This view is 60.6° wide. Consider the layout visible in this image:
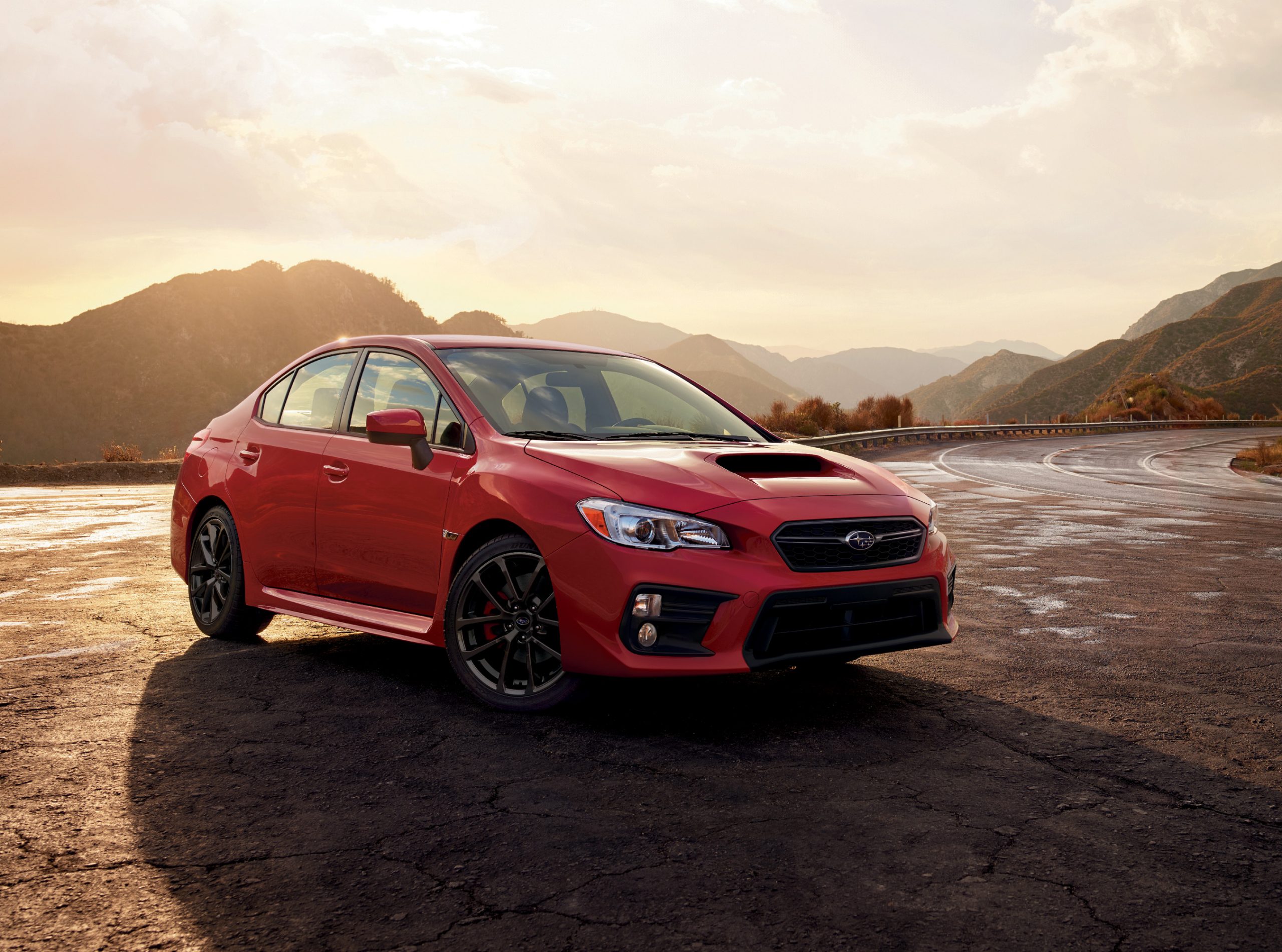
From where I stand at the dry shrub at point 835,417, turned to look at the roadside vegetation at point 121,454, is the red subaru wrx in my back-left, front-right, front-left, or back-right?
front-left

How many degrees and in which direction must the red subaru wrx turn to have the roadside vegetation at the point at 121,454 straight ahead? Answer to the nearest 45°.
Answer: approximately 180°

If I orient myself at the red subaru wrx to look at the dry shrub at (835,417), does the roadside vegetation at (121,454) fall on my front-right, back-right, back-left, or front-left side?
front-left

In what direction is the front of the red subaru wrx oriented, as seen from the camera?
facing the viewer and to the right of the viewer

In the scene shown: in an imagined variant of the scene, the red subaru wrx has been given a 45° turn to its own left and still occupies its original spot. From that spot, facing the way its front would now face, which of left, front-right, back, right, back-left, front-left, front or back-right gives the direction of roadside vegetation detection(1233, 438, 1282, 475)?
front-left

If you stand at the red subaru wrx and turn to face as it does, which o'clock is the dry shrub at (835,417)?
The dry shrub is roughly at 8 o'clock from the red subaru wrx.
